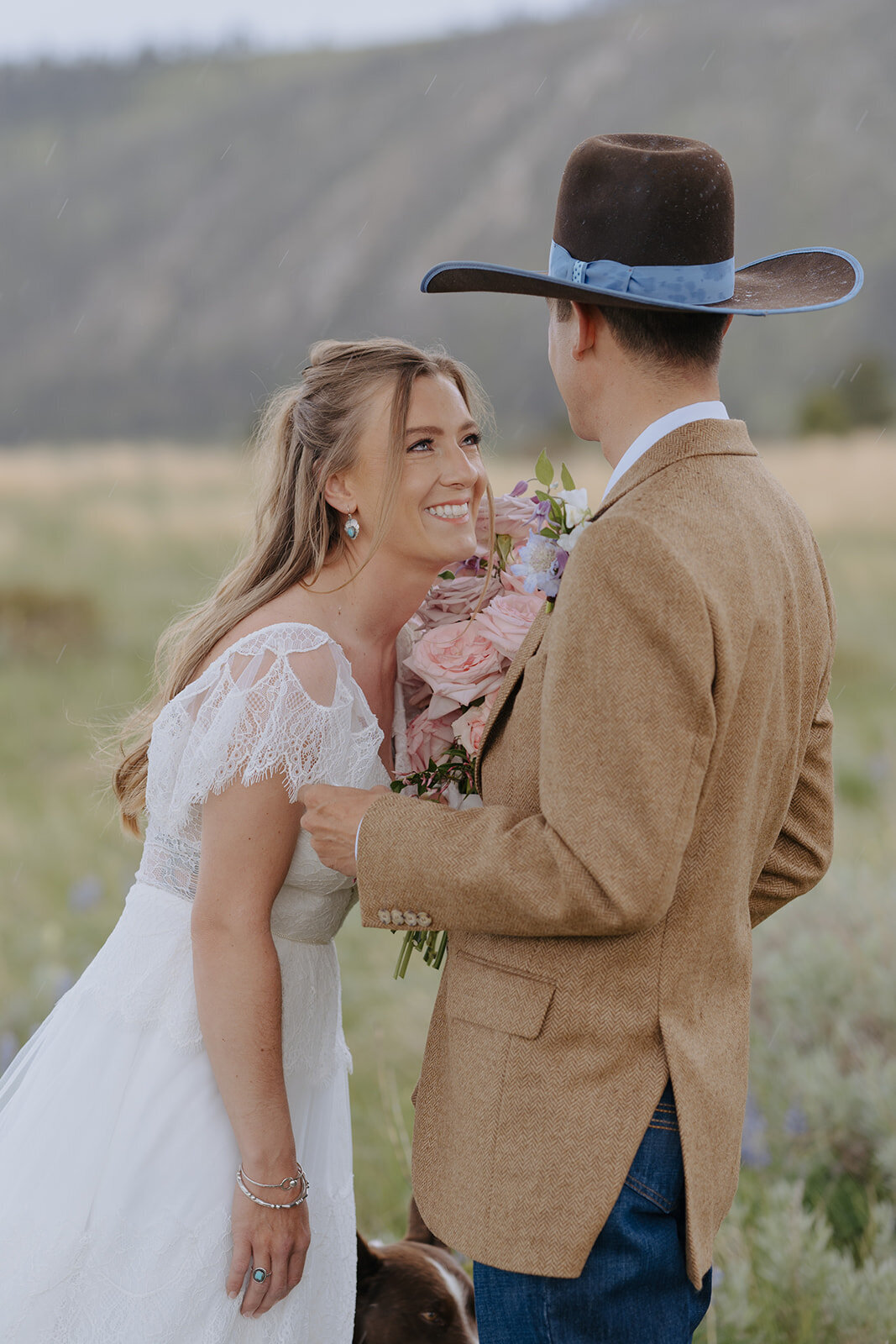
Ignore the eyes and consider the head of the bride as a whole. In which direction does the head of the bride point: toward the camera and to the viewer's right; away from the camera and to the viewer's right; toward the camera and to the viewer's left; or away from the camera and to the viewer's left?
toward the camera and to the viewer's right

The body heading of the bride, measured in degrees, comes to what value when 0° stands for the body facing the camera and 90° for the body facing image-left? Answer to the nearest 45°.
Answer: approximately 270°

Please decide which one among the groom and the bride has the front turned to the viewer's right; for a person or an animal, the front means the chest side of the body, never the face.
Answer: the bride

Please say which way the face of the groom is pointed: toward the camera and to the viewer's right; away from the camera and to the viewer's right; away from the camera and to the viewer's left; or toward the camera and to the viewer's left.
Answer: away from the camera and to the viewer's left

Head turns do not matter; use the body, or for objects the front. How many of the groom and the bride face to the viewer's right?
1

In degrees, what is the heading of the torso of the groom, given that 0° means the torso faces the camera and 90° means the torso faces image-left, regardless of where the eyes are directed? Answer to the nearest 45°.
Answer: approximately 135°

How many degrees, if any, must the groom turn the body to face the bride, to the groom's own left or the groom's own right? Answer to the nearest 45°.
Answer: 0° — they already face them
